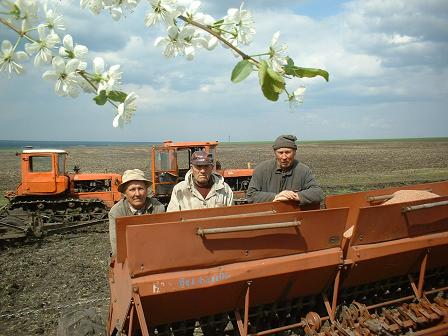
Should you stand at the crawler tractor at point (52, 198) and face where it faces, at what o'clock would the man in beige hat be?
The man in beige hat is roughly at 3 o'clock from the crawler tractor.

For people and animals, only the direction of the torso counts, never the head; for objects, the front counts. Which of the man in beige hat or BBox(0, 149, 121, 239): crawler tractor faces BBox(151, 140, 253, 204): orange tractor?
the crawler tractor

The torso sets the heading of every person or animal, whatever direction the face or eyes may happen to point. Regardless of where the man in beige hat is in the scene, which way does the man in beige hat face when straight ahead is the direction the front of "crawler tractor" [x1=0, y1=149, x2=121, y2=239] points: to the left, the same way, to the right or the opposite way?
to the right

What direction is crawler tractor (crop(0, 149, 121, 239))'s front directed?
to the viewer's right

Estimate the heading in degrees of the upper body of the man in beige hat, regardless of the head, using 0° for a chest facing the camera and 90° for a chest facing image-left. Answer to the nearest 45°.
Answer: approximately 0°

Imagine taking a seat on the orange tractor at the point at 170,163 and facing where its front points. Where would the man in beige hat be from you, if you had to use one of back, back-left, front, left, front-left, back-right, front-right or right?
back-right

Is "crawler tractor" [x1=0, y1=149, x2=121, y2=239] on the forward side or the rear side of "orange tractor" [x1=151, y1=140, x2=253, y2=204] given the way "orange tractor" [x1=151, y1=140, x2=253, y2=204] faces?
on the rear side

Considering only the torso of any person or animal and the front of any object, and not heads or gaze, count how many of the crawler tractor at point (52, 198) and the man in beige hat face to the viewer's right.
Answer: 1

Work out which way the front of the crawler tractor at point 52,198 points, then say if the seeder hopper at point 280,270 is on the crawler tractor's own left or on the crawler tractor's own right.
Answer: on the crawler tractor's own right

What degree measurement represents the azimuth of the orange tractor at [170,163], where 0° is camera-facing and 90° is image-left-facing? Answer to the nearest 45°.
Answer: approximately 225°

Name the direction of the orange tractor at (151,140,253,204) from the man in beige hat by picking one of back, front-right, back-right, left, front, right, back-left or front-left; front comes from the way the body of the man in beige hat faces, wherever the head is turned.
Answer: back
